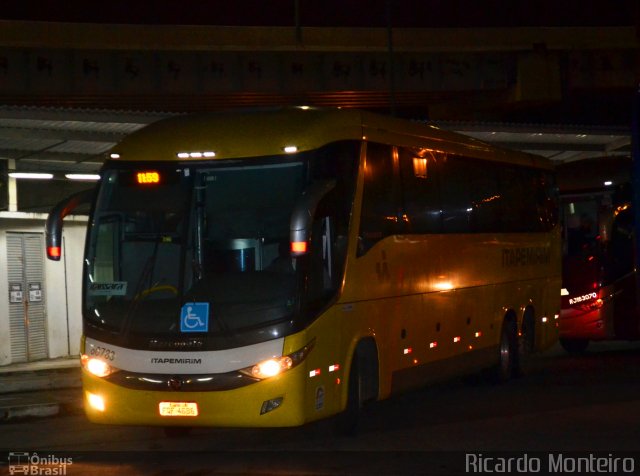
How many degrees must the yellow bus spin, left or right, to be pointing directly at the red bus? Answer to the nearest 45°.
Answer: approximately 180°

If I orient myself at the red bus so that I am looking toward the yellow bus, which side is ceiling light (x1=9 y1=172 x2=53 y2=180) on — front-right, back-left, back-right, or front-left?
front-right

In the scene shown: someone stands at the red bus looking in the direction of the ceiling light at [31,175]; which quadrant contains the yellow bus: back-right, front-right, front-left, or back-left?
front-left

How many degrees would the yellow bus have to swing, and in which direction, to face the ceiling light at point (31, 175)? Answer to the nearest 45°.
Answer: approximately 90° to its right

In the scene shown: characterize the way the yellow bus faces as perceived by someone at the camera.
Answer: facing the viewer and to the left of the viewer
